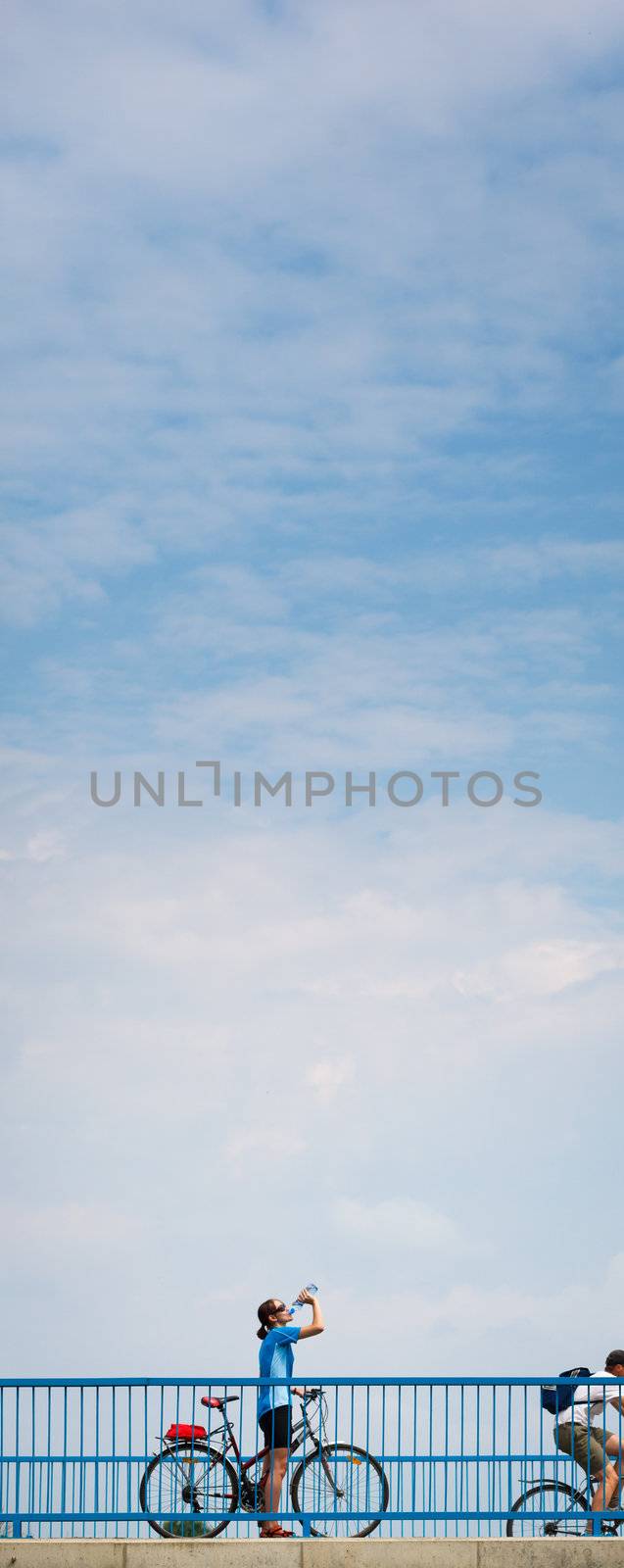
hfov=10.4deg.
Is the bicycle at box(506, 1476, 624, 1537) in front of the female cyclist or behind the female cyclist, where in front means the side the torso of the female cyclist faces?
in front

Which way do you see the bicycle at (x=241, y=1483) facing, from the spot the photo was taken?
facing to the right of the viewer

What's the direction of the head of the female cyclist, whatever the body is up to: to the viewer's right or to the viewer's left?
to the viewer's right

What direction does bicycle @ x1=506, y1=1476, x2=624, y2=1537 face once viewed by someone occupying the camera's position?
facing to the right of the viewer

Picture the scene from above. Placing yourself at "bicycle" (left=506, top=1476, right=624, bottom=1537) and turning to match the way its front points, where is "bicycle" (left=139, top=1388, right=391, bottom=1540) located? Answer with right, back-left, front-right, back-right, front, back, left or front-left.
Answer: back

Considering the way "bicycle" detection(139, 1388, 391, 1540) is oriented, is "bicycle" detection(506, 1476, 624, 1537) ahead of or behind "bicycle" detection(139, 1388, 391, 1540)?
ahead

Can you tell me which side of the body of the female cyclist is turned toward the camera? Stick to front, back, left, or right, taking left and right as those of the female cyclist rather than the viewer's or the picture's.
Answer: right

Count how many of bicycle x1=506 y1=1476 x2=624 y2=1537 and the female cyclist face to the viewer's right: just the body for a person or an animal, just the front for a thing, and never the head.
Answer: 2
